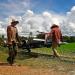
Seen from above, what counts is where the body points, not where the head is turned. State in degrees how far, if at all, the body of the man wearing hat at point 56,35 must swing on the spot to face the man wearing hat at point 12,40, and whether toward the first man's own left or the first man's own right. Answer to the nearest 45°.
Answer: approximately 45° to the first man's own left

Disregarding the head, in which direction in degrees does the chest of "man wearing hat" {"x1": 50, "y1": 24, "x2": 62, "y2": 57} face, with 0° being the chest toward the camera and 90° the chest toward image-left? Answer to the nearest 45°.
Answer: approximately 90°
